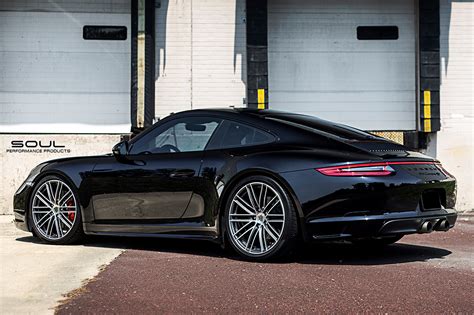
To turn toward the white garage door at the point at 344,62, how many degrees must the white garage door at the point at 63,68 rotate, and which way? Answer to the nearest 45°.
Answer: approximately 90° to its left

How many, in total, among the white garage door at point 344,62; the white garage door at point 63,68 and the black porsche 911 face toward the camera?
2

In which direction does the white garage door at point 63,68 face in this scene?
toward the camera

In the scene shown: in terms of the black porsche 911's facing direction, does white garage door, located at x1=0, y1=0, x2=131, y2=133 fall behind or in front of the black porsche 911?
in front

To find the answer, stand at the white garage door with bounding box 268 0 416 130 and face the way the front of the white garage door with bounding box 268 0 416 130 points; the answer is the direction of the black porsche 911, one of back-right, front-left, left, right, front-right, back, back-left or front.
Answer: front

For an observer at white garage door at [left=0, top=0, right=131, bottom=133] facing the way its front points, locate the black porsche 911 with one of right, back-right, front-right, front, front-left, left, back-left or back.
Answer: front

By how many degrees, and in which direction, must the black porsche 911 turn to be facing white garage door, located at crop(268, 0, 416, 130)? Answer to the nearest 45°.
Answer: approximately 45° to its right

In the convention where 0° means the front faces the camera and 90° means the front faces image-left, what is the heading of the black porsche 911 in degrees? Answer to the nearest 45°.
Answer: approximately 135°

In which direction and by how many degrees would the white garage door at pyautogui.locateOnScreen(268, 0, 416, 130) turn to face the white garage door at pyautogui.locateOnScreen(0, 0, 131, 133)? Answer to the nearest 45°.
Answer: approximately 90° to its right

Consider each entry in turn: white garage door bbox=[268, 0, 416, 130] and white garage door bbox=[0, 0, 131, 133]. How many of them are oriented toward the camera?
2
